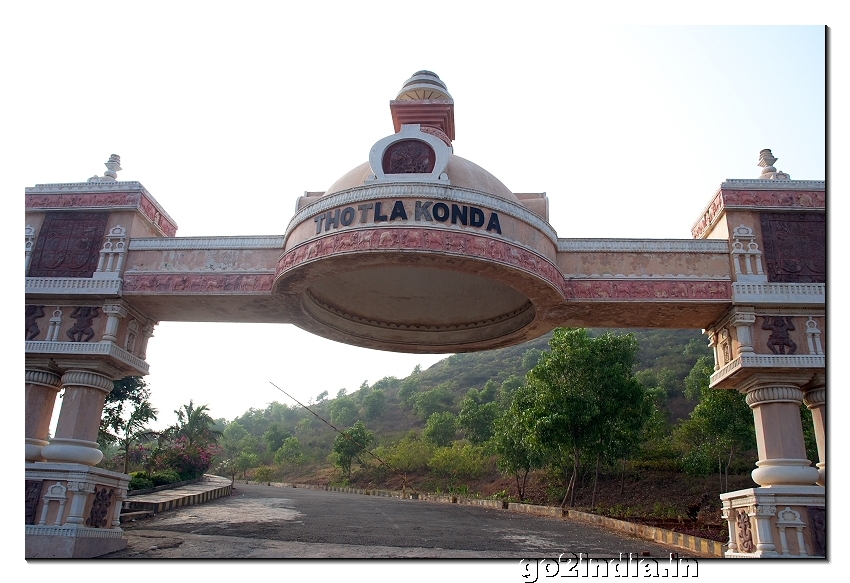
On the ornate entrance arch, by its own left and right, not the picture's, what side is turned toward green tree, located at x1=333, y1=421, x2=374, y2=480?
back

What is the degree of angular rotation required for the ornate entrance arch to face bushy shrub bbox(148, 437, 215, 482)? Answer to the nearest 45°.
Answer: approximately 135° to its right

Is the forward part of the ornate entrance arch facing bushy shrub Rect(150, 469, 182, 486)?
no

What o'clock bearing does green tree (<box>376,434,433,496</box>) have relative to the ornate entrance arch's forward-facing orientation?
The green tree is roughly at 6 o'clock from the ornate entrance arch.

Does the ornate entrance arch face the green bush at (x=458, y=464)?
no

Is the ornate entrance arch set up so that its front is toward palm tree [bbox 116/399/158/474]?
no

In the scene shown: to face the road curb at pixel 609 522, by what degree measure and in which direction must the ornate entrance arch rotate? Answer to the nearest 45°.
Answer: approximately 135° to its left

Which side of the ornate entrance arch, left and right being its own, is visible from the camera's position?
front

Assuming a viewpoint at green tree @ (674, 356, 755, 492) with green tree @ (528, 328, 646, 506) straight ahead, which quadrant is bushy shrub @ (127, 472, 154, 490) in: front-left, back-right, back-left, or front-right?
front-right

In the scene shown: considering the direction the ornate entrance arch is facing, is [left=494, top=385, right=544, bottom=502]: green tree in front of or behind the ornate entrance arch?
behind

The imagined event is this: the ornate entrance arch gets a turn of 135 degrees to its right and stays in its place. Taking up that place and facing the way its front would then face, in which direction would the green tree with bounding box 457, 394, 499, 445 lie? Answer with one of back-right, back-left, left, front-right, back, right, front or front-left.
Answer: front-right

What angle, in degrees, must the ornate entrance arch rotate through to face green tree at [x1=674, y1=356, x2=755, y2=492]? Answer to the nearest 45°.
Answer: approximately 135° to its left

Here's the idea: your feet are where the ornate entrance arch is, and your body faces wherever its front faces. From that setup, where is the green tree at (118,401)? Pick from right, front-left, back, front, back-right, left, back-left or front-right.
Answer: back-right
